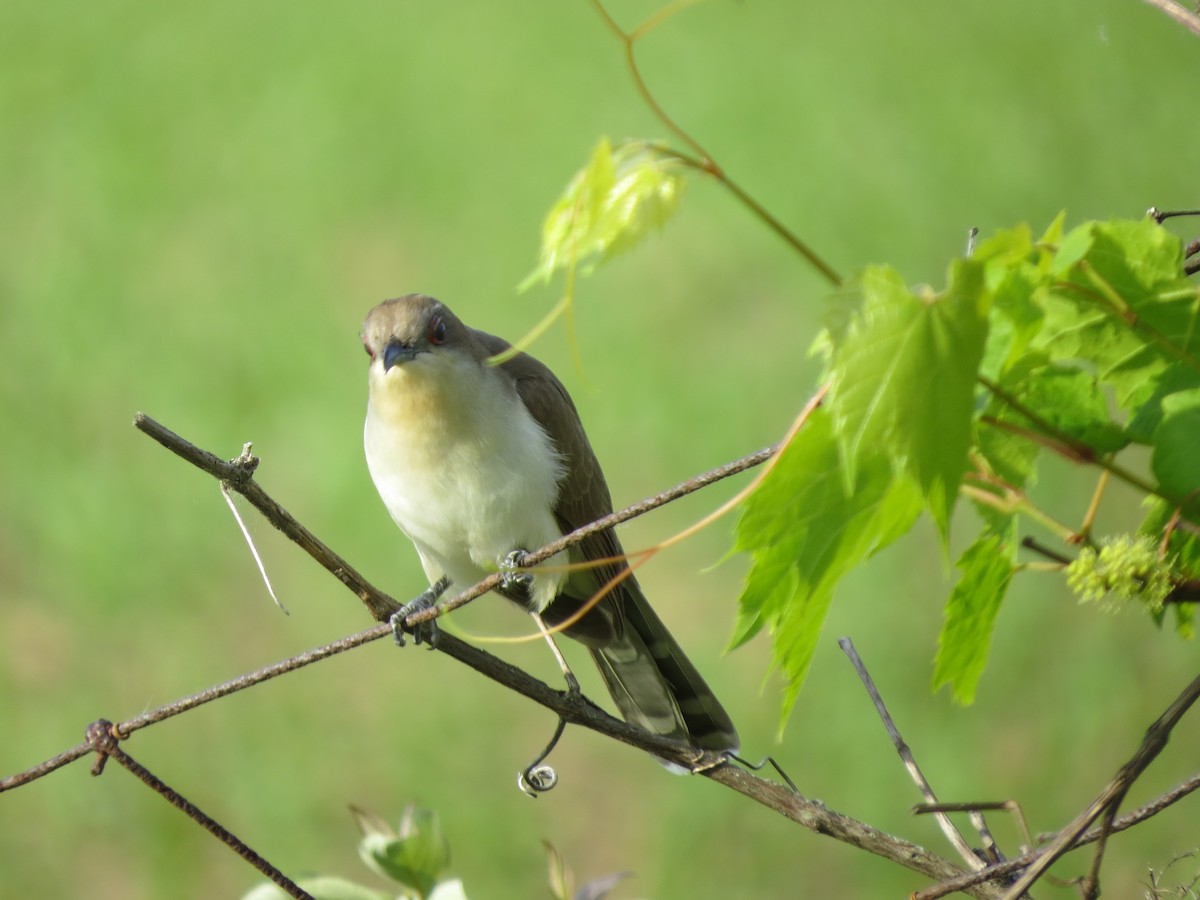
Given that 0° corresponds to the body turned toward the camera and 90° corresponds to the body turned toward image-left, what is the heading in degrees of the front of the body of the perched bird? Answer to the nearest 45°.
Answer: approximately 45°

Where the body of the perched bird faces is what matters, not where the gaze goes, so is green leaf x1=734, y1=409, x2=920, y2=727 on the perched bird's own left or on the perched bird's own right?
on the perched bird's own left

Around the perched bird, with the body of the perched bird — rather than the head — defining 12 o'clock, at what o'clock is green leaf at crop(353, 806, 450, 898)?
The green leaf is roughly at 11 o'clock from the perched bird.

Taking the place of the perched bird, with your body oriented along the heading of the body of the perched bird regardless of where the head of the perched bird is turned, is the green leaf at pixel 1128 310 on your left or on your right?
on your left

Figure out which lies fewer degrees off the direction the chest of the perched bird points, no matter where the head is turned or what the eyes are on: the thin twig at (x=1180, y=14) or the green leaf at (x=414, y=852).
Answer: the green leaf
